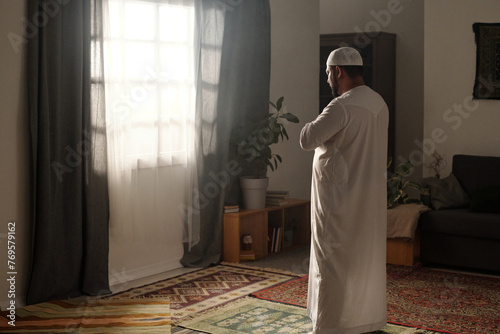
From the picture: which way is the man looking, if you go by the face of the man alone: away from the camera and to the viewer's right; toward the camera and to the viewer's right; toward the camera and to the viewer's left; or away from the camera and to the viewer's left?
away from the camera and to the viewer's left

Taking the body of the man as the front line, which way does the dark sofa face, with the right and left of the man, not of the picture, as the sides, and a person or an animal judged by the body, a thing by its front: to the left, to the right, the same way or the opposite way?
to the left

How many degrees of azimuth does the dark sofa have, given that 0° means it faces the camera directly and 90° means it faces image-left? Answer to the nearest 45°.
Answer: approximately 45°

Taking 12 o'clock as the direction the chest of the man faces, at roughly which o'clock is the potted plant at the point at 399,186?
The potted plant is roughly at 2 o'clock from the man.

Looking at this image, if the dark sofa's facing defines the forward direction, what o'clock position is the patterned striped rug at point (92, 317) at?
The patterned striped rug is roughly at 12 o'clock from the dark sofa.

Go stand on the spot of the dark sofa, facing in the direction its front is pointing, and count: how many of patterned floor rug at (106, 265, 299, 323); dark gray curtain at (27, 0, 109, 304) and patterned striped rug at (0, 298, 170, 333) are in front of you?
3

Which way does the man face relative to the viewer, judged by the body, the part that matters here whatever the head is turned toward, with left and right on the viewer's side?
facing away from the viewer and to the left of the viewer

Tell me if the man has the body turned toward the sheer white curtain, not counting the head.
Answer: yes
